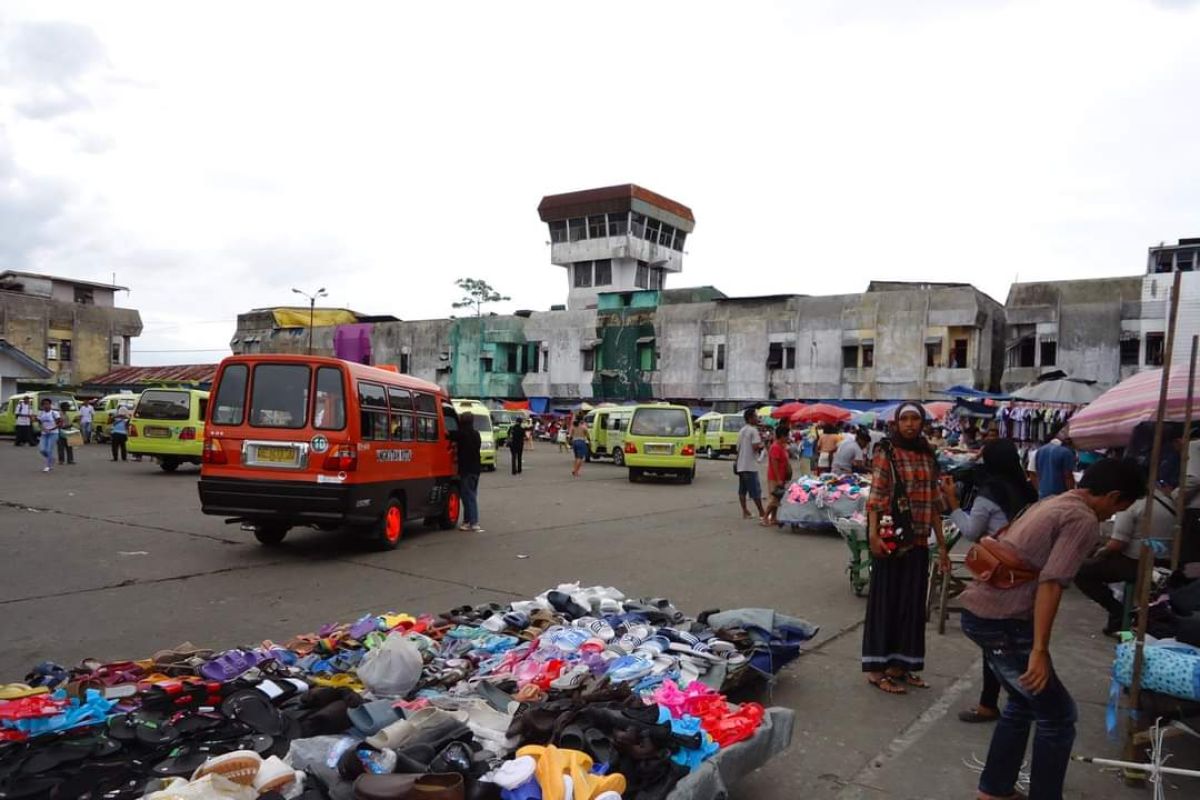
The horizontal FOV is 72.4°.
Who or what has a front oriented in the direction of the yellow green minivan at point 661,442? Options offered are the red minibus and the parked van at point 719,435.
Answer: the red minibus

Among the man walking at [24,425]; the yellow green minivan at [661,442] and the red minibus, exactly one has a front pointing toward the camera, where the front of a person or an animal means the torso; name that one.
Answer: the man walking

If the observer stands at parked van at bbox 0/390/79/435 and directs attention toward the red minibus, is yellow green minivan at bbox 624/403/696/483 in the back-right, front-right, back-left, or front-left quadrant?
front-left

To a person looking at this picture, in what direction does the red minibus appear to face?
facing away from the viewer and to the right of the viewer

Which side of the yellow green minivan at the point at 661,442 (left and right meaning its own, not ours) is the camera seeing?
back

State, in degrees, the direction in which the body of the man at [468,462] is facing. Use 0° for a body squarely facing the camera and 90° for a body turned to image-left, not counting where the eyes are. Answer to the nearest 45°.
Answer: approximately 180°

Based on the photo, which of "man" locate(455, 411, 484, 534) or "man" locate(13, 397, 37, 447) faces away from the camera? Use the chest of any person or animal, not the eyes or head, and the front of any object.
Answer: "man" locate(455, 411, 484, 534)

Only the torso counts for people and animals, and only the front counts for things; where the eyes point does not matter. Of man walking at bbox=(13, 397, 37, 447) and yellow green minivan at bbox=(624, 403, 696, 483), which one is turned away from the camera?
the yellow green minivan

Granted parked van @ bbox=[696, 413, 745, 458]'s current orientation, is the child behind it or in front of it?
behind

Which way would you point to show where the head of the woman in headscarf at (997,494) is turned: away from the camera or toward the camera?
away from the camera

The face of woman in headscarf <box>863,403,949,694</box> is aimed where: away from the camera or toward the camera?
toward the camera

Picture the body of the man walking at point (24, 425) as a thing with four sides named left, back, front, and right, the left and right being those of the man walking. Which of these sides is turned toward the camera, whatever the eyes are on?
front

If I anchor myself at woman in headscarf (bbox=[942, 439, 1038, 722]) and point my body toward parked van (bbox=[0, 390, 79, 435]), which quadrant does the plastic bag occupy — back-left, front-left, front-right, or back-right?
front-left

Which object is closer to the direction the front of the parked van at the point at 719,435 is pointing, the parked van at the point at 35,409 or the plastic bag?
the parked van

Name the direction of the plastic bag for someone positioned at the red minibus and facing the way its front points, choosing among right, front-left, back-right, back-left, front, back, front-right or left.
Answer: back-right

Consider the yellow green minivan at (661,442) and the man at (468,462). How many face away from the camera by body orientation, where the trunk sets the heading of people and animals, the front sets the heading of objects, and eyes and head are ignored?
2

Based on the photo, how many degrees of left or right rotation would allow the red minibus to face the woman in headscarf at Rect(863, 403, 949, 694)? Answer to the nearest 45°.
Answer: approximately 90° to its right
